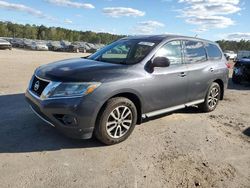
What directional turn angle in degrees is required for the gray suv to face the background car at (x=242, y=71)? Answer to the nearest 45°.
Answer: approximately 180°

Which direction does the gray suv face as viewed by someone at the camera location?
facing the viewer and to the left of the viewer
